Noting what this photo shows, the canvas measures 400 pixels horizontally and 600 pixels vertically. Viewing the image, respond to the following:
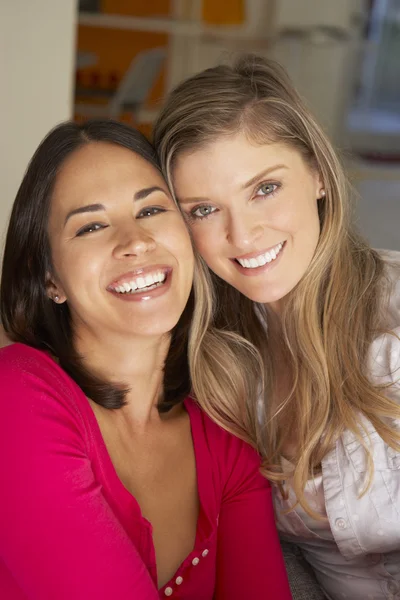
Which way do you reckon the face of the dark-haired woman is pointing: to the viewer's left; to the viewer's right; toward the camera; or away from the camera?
toward the camera

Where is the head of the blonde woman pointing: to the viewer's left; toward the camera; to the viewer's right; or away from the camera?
toward the camera

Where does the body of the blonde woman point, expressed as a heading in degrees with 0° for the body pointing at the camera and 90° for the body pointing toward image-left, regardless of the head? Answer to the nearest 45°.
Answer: approximately 45°
